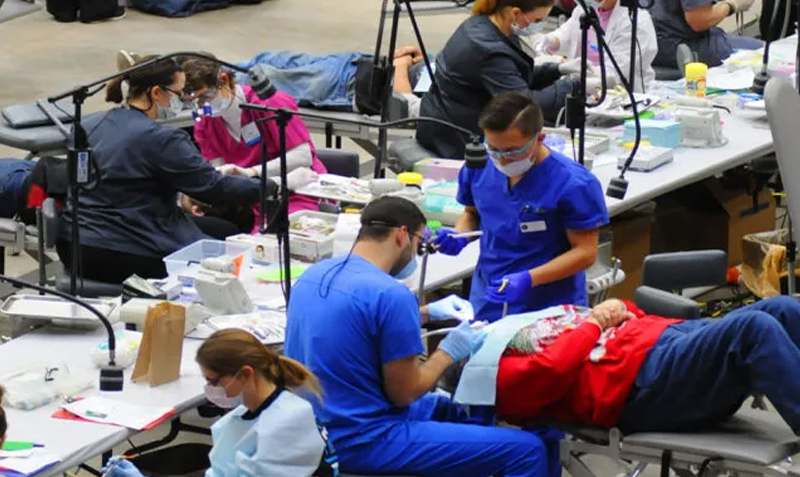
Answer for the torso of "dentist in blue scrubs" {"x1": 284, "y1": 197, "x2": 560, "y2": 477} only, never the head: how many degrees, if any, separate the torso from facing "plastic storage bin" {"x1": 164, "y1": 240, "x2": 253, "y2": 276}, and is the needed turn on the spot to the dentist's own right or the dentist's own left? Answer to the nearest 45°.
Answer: approximately 90° to the dentist's own left

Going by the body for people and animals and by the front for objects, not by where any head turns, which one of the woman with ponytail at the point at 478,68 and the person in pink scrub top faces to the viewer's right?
the woman with ponytail

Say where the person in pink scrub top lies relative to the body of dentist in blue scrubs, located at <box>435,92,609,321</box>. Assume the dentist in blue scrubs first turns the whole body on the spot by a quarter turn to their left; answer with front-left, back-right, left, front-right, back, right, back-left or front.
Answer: back

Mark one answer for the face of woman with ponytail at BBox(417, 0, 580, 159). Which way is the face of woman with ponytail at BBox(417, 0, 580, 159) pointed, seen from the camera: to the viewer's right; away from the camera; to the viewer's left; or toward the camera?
to the viewer's right

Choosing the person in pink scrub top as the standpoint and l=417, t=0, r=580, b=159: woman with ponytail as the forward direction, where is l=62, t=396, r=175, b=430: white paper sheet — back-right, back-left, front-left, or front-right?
back-right

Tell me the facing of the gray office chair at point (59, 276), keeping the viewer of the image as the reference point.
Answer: facing to the right of the viewer

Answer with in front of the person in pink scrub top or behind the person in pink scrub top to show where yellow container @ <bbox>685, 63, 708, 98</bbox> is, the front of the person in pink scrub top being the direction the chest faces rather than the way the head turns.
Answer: behind

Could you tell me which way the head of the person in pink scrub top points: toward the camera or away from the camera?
toward the camera

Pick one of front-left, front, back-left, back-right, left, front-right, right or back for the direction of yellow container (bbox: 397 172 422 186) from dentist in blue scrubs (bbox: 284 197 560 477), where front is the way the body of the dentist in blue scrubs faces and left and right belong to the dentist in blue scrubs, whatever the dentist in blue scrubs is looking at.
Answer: front-left

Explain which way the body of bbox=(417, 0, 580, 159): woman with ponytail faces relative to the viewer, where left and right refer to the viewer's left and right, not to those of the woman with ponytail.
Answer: facing to the right of the viewer

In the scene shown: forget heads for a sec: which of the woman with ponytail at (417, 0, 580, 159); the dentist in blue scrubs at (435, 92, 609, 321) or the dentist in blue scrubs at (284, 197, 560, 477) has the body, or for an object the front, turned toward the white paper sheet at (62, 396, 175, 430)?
the dentist in blue scrubs at (435, 92, 609, 321)

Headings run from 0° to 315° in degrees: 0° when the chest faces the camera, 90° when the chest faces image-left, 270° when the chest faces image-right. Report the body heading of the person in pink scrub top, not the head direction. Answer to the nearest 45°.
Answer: approximately 45°

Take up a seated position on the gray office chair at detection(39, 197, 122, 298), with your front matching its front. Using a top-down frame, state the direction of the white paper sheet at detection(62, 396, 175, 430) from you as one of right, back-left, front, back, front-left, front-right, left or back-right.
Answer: right
